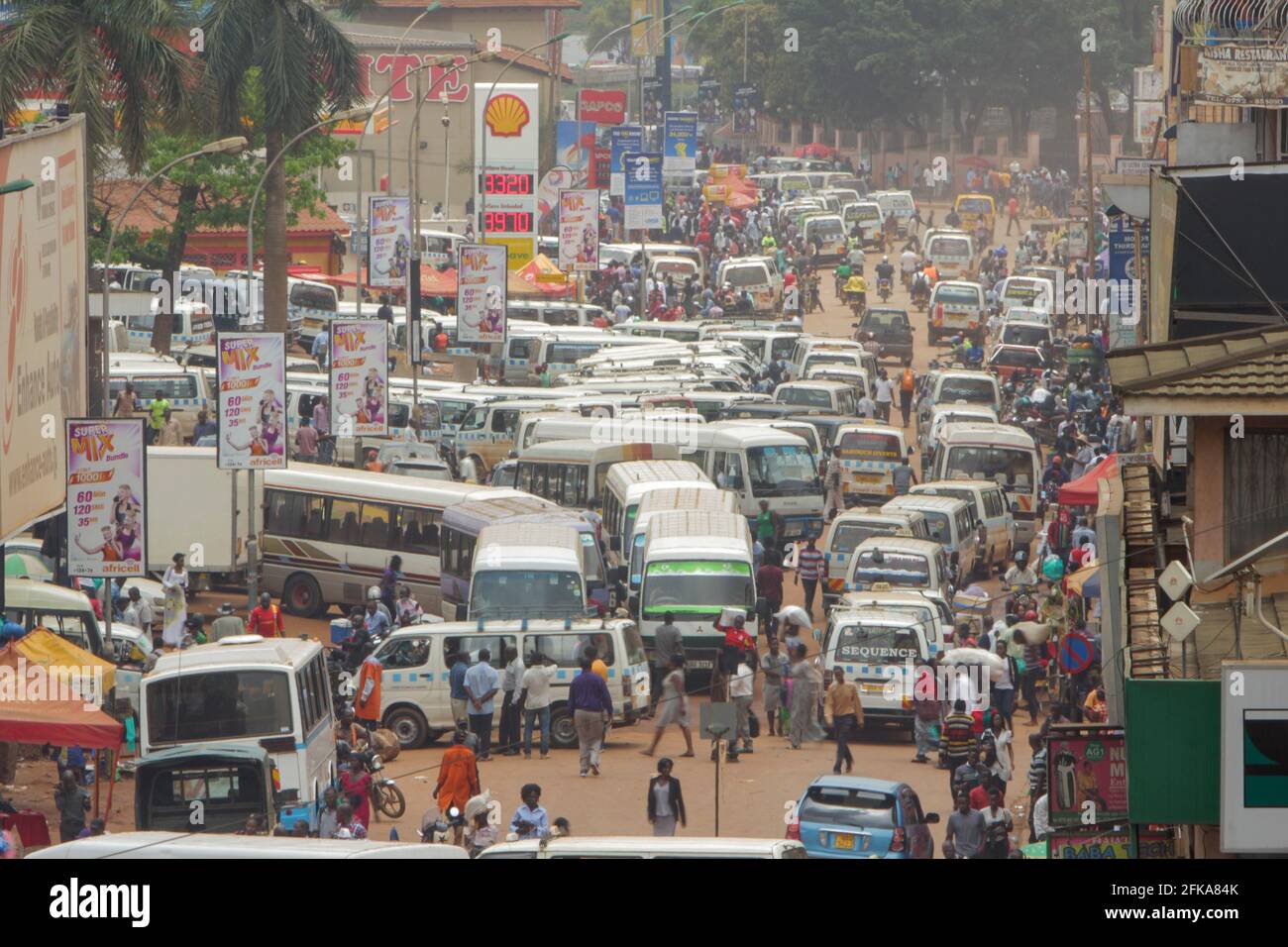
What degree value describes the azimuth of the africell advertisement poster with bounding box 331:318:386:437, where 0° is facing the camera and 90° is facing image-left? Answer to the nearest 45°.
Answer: approximately 0°

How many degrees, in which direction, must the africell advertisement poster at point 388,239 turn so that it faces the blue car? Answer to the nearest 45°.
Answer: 0° — it already faces it

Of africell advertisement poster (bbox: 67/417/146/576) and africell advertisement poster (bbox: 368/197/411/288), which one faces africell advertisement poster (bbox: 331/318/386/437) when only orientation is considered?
africell advertisement poster (bbox: 368/197/411/288)

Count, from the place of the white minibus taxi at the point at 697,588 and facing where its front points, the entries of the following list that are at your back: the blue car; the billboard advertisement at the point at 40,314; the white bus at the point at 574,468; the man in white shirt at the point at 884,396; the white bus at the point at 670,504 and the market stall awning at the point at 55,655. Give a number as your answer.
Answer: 3

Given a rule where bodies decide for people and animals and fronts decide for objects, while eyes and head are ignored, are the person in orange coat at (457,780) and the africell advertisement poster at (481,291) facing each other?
yes

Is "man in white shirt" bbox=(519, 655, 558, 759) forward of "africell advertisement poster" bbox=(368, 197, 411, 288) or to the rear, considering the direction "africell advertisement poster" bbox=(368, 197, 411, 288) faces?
forward

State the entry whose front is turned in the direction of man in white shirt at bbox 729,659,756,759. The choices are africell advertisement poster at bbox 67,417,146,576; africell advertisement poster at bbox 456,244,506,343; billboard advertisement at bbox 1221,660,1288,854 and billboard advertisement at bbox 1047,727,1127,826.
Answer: africell advertisement poster at bbox 456,244,506,343

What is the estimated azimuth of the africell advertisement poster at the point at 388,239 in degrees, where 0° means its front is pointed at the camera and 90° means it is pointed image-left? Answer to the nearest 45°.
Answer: approximately 0°

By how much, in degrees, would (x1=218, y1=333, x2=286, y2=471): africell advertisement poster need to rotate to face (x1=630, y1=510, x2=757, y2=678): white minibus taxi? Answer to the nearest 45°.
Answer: approximately 90° to its left

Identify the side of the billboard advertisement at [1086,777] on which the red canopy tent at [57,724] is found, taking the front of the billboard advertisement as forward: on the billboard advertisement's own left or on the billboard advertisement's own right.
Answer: on the billboard advertisement's own right

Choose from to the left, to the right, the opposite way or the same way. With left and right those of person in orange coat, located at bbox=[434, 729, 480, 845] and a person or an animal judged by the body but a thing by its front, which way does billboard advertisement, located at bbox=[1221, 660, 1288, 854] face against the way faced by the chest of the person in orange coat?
the opposite way

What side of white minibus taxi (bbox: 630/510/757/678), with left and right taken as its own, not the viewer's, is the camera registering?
front

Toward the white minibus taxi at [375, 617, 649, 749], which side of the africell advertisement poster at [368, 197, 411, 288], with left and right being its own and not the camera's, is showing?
front

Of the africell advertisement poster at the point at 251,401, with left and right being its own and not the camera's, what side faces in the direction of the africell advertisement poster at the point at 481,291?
back

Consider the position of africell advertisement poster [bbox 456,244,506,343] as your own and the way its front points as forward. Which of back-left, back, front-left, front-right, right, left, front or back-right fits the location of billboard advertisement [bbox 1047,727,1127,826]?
front

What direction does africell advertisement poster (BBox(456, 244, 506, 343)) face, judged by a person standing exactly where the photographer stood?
facing the viewer

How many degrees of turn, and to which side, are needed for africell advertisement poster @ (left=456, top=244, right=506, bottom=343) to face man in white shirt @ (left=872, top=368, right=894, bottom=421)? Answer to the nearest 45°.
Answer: approximately 135° to its left
